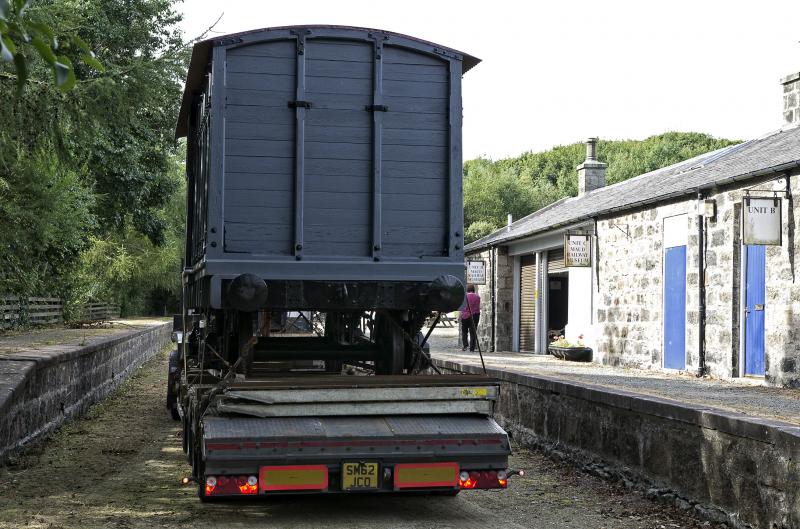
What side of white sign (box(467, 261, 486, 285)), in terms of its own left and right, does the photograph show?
front

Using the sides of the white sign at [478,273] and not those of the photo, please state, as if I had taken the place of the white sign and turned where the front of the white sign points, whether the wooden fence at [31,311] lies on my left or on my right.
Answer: on my right

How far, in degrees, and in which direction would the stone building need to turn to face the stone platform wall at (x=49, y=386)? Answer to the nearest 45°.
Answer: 0° — it already faces it

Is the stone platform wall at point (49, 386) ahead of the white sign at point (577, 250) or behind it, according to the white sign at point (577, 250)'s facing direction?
ahead

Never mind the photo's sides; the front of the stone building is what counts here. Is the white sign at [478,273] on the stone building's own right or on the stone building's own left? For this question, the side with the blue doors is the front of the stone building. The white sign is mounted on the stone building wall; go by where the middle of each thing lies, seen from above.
on the stone building's own right

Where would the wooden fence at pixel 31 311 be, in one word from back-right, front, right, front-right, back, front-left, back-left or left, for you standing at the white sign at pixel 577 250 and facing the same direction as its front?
right

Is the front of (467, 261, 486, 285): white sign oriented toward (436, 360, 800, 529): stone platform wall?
yes

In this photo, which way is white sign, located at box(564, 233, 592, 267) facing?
toward the camera

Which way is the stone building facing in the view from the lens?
facing the viewer and to the left of the viewer

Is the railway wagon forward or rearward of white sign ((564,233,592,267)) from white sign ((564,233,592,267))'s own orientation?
forward

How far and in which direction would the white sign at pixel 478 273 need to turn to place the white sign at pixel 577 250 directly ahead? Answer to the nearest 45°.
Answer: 0° — it already faces it

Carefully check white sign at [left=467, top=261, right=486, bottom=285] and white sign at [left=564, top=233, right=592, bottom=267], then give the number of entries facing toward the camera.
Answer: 2
